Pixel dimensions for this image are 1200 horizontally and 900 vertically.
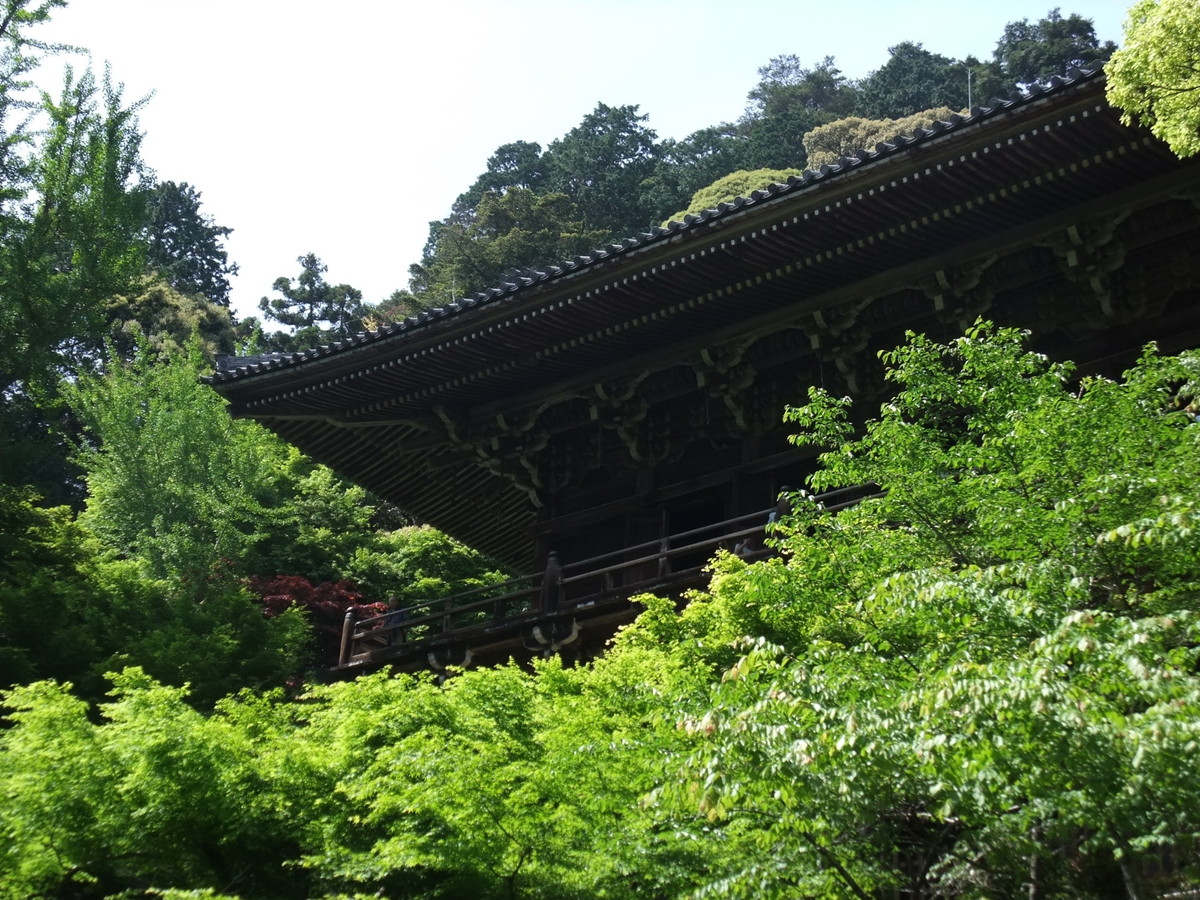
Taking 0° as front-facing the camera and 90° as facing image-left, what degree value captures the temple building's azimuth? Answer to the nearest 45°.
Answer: approximately 45°

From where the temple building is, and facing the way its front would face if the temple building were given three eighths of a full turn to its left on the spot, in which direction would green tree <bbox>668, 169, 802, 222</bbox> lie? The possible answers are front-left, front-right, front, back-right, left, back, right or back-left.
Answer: left

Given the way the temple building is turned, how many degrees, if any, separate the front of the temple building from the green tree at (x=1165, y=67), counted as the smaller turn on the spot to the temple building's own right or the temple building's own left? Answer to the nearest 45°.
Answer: approximately 90° to the temple building's own left

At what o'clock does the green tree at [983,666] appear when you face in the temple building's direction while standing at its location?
The green tree is roughly at 10 o'clock from the temple building.

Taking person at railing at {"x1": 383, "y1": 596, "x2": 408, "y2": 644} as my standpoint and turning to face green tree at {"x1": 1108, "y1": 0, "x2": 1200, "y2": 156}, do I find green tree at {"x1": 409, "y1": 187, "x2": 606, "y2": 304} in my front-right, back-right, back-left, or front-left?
back-left

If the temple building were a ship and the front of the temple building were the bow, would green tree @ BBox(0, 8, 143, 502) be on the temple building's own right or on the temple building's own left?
on the temple building's own right

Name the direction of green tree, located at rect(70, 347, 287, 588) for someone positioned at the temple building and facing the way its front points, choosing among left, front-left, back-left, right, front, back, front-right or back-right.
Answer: right

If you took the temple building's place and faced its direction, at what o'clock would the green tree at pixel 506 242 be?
The green tree is roughly at 4 o'clock from the temple building.

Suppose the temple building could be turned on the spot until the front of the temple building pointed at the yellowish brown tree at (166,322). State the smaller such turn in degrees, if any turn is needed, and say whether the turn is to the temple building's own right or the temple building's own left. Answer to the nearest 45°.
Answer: approximately 90° to the temple building's own right
